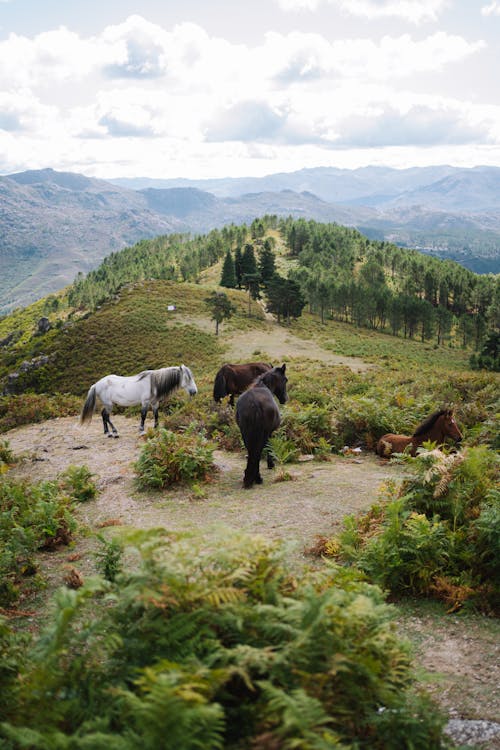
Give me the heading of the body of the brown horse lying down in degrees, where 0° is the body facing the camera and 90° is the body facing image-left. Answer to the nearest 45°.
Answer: approximately 270°

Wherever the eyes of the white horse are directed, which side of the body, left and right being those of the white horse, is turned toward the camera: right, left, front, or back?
right

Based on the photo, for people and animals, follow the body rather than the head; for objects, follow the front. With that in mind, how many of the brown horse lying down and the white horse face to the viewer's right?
2

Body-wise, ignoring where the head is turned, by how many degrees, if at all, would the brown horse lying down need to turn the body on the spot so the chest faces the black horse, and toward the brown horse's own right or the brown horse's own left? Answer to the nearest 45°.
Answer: approximately 135° to the brown horse's own right

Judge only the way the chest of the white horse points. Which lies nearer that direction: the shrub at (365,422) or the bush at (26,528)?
the shrub

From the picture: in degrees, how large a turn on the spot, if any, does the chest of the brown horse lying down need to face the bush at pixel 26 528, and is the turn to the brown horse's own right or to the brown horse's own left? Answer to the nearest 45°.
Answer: approximately 135° to the brown horse's own right
